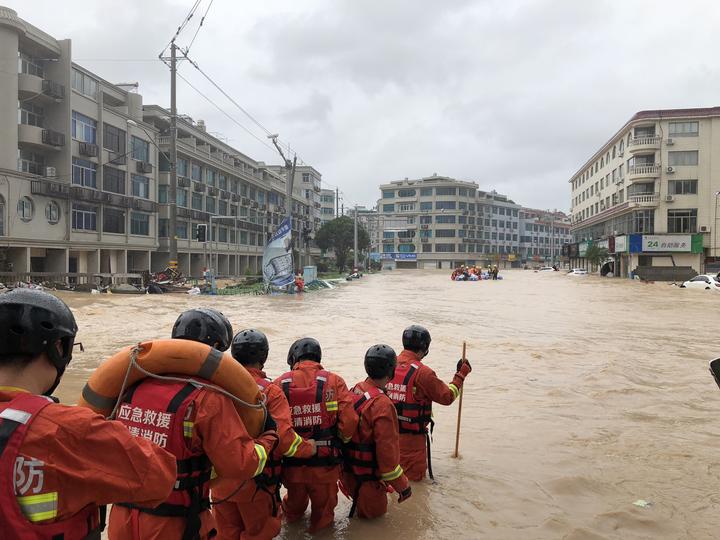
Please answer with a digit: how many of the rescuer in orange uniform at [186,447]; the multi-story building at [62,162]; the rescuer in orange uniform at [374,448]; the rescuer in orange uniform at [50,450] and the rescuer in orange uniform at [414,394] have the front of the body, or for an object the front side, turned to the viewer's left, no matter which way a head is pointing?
0

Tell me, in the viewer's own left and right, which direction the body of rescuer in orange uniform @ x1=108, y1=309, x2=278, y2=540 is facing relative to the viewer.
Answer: facing away from the viewer and to the right of the viewer

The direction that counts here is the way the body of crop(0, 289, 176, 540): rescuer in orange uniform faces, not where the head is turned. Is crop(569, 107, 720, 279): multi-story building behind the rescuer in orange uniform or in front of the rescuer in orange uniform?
in front

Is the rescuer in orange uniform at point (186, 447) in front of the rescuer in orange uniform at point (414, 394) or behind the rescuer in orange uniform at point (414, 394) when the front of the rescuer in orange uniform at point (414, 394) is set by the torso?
behind

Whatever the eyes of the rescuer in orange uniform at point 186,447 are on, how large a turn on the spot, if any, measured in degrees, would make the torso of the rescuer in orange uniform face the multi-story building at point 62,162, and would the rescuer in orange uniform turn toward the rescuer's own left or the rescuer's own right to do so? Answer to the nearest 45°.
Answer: approximately 45° to the rescuer's own left

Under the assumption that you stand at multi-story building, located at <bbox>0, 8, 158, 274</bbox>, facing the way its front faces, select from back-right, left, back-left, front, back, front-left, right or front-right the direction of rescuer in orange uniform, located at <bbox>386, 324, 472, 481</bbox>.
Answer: front-right

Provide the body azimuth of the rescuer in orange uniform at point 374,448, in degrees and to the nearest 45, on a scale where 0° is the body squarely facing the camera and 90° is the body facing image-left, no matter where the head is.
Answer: approximately 225°

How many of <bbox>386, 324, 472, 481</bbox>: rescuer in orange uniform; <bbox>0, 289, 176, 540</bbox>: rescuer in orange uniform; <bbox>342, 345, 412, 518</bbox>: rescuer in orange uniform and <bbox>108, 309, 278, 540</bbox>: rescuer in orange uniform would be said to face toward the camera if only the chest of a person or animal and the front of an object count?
0

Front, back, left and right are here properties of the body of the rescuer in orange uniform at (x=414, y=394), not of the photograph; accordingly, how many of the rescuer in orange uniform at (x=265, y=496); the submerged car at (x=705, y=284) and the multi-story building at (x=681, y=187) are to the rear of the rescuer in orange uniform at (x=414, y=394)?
1

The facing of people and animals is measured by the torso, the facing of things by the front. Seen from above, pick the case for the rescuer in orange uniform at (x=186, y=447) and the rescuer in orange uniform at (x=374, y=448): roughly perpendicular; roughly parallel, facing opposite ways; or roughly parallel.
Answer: roughly parallel

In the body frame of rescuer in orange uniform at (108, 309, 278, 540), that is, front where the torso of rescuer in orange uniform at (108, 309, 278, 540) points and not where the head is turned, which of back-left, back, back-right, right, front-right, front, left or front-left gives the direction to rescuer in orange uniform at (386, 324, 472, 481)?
front

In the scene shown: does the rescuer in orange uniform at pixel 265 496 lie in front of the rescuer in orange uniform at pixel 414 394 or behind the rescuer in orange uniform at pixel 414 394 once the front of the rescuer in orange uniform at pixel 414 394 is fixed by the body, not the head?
behind

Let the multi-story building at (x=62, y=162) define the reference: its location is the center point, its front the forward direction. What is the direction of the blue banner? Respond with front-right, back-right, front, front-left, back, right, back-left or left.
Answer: front
